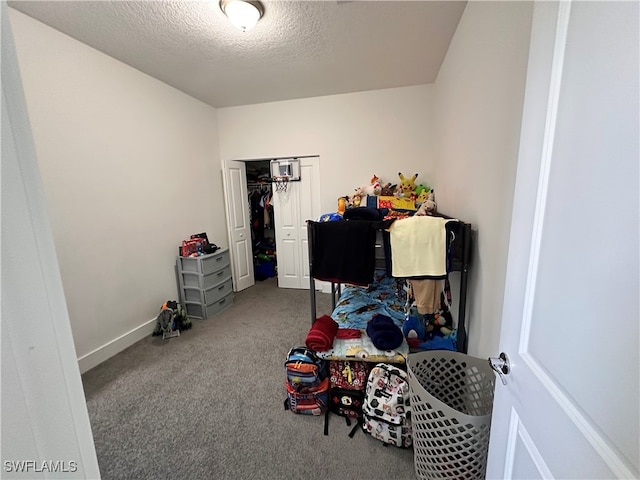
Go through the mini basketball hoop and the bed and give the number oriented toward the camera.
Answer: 2

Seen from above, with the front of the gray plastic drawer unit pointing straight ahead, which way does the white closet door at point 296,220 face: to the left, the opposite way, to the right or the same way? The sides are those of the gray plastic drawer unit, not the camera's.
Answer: to the right

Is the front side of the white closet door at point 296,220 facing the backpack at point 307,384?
yes

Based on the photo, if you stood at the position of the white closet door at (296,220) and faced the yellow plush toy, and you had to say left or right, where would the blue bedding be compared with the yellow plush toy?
right

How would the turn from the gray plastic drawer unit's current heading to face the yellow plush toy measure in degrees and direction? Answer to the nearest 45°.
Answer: approximately 45° to its left

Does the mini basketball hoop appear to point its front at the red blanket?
yes

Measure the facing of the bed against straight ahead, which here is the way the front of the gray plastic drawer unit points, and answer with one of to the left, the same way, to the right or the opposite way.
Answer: to the right

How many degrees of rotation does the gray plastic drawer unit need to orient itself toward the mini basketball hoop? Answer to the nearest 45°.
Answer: approximately 45° to its left

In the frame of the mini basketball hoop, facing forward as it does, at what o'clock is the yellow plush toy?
The yellow plush toy is roughly at 10 o'clock from the mini basketball hoop.

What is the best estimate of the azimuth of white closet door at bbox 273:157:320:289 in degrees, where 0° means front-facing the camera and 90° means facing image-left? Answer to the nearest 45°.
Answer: approximately 0°

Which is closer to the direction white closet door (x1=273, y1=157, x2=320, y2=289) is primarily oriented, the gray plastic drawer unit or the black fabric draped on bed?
the black fabric draped on bed

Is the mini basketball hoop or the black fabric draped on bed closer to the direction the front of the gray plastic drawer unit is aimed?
the black fabric draped on bed

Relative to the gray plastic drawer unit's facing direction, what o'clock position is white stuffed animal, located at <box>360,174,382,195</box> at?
The white stuffed animal is roughly at 11 o'clock from the gray plastic drawer unit.

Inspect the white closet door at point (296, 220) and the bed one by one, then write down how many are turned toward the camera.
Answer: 2
